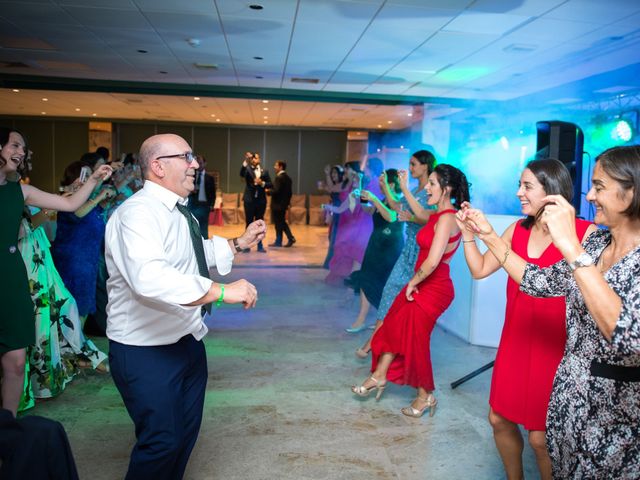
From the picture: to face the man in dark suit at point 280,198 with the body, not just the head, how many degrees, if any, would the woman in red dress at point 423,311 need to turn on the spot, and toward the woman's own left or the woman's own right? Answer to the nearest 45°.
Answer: approximately 90° to the woman's own right

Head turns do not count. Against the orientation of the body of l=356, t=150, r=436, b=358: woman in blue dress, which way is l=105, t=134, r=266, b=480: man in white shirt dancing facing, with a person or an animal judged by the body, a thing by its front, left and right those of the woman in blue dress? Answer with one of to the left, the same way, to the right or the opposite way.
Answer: the opposite way

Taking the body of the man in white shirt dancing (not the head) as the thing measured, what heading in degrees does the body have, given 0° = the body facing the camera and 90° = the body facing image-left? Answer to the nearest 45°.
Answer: approximately 270°

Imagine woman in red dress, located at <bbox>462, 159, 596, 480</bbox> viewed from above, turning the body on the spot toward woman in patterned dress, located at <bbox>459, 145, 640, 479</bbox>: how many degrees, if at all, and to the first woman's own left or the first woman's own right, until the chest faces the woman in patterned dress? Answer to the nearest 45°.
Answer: approximately 45° to the first woman's own left

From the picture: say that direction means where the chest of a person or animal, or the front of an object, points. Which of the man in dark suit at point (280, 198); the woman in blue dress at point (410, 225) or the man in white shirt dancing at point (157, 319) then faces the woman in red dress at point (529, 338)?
the man in white shirt dancing

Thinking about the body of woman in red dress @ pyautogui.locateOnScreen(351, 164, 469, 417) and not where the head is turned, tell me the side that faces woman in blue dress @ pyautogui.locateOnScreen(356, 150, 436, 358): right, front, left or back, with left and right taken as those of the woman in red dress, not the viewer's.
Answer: right

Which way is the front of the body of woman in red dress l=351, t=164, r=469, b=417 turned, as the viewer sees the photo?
to the viewer's left

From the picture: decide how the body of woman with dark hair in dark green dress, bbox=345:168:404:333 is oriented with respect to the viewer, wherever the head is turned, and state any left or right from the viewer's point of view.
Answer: facing to the left of the viewer

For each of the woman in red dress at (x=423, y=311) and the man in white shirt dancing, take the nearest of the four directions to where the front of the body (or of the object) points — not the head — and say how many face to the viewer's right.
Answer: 1

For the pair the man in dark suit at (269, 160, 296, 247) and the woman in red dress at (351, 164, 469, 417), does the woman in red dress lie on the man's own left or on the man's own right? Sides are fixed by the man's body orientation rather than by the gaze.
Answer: on the man's own left

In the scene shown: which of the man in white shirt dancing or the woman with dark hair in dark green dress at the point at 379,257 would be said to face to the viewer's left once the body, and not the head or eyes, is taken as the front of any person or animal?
the woman with dark hair in dark green dress

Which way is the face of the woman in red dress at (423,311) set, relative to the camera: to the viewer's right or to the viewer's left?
to the viewer's left
